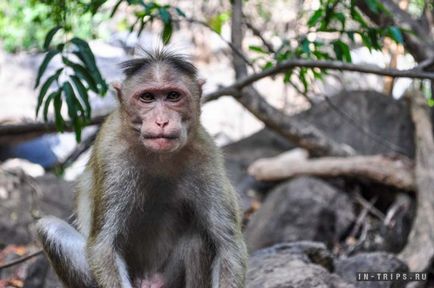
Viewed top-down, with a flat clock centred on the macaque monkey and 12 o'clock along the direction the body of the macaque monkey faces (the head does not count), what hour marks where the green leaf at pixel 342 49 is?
The green leaf is roughly at 8 o'clock from the macaque monkey.

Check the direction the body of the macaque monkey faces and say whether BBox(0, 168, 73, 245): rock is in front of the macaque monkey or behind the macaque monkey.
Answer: behind

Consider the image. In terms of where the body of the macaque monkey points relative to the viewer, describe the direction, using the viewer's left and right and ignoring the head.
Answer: facing the viewer

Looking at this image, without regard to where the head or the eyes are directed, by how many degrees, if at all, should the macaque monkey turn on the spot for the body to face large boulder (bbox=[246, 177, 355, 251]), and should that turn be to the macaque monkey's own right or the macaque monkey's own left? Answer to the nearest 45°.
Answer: approximately 135° to the macaque monkey's own left

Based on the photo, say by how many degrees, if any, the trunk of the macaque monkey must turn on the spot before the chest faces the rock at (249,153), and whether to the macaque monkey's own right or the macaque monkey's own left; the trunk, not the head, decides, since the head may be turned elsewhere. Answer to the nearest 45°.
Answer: approximately 180°

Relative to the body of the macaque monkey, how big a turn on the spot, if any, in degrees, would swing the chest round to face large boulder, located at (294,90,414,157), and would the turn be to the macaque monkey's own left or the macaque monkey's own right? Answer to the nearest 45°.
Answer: approximately 135° to the macaque monkey's own left

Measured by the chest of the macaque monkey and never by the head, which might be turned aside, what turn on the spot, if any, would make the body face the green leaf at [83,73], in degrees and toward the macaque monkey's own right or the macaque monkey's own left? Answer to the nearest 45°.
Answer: approximately 135° to the macaque monkey's own right

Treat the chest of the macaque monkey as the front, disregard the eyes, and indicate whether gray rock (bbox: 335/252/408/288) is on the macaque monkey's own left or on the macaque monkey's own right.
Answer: on the macaque monkey's own left
